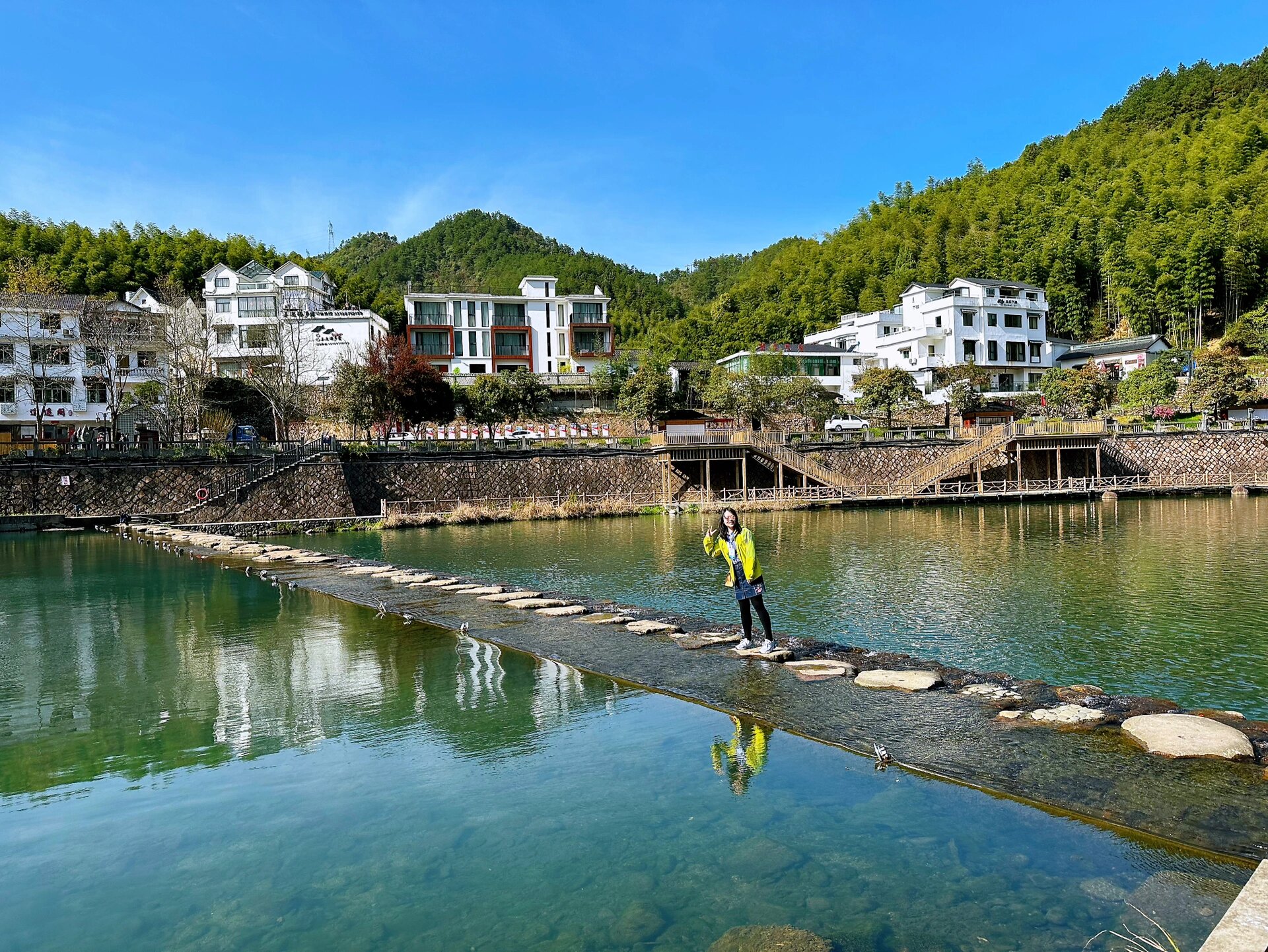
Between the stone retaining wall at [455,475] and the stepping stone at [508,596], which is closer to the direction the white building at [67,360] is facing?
the stepping stone

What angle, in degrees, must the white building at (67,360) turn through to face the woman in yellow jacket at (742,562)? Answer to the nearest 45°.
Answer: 0° — it already faces them

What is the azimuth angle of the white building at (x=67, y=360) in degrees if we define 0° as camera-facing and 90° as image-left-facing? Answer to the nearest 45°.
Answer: approximately 0°

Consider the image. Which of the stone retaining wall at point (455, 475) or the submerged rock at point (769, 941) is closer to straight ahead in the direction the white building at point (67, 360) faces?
the submerged rock

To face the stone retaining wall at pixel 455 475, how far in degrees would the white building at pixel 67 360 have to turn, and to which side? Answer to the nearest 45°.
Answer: approximately 45° to its left

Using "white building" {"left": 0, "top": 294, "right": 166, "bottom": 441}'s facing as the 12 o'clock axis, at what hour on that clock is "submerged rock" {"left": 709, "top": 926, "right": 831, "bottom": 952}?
The submerged rock is roughly at 12 o'clock from the white building.
